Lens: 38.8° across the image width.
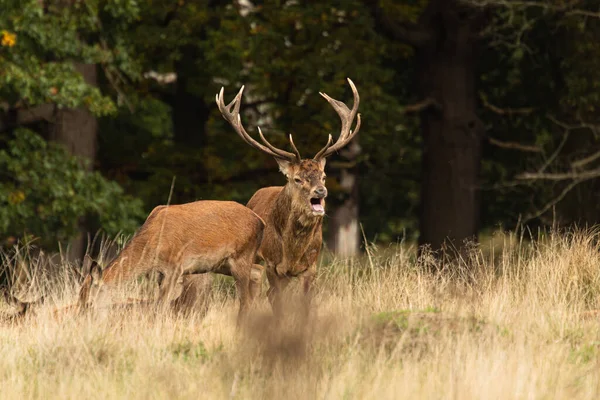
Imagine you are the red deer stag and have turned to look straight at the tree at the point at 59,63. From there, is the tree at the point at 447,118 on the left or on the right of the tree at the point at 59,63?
right

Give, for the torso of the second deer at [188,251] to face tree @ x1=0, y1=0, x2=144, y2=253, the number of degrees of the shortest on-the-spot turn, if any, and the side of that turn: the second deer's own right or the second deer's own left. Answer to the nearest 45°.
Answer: approximately 90° to the second deer's own right

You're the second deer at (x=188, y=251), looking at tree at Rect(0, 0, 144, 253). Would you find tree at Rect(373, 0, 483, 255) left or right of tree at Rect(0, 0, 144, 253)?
right

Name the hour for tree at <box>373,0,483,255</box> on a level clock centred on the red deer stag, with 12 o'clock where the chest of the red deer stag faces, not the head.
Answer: The tree is roughly at 8 o'clock from the red deer stag.

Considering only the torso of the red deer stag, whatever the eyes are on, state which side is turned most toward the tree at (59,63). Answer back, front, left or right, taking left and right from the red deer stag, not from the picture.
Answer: back

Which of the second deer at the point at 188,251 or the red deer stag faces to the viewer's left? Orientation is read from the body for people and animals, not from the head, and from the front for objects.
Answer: the second deer

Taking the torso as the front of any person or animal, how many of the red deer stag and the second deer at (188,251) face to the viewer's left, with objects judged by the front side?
1

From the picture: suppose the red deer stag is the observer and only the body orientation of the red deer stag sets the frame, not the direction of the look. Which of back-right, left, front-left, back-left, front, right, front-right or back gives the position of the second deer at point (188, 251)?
right

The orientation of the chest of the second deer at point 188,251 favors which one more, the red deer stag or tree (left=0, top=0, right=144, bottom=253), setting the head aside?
the tree

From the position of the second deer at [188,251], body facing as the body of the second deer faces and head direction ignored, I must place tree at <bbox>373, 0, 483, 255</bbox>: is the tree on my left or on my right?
on my right

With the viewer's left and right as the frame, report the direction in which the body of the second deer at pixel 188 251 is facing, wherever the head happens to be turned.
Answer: facing to the left of the viewer

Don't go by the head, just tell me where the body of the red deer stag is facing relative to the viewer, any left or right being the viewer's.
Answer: facing the viewer and to the right of the viewer
